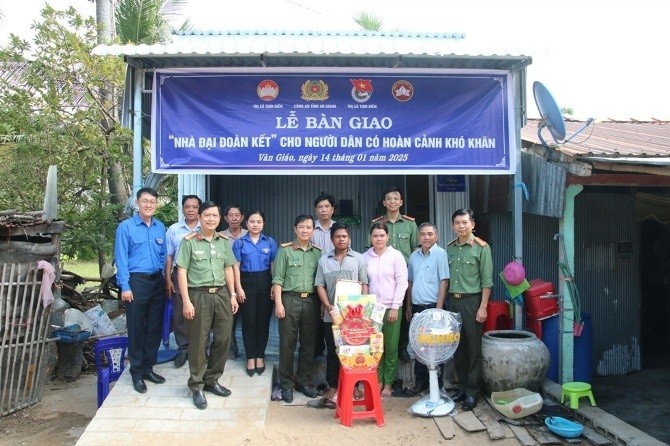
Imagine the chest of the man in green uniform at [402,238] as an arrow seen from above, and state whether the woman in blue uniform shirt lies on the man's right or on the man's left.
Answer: on the man's right

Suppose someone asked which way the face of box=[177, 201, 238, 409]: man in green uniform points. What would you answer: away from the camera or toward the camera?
toward the camera

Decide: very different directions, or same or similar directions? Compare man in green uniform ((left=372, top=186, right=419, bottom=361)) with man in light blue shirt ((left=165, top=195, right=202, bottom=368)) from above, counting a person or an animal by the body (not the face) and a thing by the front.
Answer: same or similar directions

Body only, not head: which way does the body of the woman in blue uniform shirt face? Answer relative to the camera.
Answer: toward the camera

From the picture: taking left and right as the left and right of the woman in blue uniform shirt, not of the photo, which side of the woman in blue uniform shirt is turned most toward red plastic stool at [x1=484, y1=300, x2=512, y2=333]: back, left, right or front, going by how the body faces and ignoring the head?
left

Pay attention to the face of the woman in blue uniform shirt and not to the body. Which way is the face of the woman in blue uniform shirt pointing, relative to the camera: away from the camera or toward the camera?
toward the camera

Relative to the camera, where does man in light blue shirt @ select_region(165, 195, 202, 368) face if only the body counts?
toward the camera

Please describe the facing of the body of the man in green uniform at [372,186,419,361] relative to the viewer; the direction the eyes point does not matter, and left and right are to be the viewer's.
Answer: facing the viewer

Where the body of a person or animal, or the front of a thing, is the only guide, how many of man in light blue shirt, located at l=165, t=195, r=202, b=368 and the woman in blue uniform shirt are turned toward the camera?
2

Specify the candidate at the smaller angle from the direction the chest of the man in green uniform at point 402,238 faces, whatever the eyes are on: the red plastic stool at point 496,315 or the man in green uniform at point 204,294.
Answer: the man in green uniform

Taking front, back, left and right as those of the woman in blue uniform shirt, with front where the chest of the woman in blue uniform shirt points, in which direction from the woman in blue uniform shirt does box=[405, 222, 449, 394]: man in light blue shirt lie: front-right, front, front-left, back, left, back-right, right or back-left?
left

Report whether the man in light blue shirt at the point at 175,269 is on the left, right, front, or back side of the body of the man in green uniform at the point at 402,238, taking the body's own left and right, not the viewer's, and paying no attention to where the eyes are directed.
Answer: right

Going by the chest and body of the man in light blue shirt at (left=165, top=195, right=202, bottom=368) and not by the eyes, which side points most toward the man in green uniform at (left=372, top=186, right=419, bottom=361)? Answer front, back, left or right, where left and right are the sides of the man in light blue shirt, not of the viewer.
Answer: left

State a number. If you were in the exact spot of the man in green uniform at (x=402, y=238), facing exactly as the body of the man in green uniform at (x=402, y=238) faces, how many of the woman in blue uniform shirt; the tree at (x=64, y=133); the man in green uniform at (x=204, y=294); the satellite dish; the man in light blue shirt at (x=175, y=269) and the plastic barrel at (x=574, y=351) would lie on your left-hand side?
2
